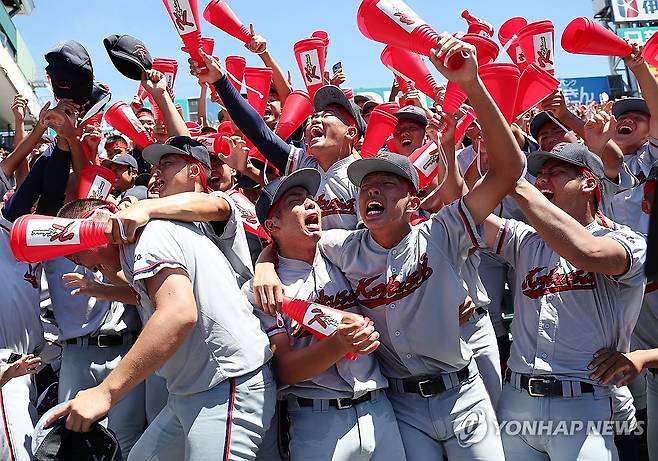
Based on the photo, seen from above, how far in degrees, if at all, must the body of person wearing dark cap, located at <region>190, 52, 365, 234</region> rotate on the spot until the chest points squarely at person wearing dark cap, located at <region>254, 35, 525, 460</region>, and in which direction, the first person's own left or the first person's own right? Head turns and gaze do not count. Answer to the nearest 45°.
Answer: approximately 45° to the first person's own left

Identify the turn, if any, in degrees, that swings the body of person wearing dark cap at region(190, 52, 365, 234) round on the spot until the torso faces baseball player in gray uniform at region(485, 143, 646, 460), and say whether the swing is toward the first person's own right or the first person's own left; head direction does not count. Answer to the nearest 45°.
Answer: approximately 90° to the first person's own left

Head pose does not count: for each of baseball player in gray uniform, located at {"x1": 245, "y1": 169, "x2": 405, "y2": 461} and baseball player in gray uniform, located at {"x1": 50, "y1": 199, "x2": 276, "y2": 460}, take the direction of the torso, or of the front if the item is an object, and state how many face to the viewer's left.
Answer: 1

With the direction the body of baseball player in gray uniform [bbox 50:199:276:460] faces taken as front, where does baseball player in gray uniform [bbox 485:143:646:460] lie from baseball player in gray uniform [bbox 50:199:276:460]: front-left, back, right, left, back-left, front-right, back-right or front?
back

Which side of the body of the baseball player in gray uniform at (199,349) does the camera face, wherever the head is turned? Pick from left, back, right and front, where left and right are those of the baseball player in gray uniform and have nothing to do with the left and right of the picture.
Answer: left

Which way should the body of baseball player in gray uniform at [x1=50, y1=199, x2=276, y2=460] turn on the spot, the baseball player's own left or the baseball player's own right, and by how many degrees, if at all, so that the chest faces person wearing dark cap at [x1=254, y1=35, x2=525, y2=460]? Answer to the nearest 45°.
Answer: approximately 180°
